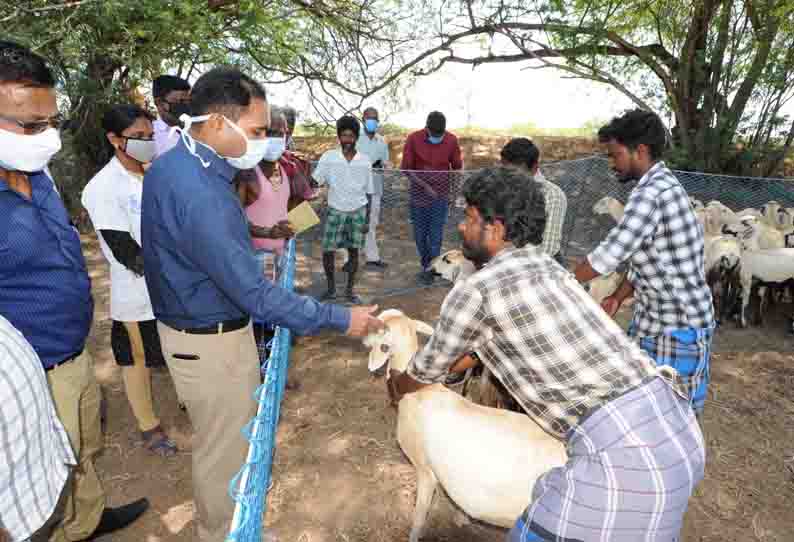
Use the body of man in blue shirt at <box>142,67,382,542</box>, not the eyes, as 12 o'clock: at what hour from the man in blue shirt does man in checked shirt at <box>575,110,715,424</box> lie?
The man in checked shirt is roughly at 12 o'clock from the man in blue shirt.

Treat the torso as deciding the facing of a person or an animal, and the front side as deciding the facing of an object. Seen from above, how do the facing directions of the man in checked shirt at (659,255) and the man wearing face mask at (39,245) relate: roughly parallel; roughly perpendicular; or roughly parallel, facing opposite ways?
roughly parallel, facing opposite ways

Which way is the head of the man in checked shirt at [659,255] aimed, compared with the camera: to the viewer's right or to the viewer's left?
to the viewer's left

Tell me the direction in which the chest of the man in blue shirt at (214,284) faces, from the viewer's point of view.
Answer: to the viewer's right

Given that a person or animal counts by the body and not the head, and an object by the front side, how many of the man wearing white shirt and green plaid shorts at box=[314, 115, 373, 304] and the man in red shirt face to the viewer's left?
0

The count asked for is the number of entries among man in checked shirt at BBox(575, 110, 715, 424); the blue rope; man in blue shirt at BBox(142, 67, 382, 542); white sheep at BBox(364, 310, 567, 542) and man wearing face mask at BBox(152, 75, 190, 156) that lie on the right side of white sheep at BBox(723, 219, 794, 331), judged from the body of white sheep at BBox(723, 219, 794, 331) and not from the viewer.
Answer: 0

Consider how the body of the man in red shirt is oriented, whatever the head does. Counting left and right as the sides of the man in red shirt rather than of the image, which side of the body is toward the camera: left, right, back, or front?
front

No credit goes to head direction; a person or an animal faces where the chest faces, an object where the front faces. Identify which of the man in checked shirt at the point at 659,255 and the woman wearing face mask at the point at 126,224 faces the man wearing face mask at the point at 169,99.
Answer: the man in checked shirt

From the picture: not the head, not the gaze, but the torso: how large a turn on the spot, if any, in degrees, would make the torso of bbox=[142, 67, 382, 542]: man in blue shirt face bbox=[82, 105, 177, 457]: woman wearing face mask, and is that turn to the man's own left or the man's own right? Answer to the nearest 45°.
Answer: approximately 135° to the man's own left

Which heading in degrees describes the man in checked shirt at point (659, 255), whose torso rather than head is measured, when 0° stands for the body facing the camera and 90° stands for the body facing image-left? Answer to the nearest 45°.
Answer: approximately 90°

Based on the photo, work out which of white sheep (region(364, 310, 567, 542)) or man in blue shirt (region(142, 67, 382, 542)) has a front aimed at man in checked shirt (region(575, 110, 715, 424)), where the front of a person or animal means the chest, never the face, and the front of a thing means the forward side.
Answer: the man in blue shirt

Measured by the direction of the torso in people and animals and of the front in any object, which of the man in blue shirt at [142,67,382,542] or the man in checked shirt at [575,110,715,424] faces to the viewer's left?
the man in checked shirt

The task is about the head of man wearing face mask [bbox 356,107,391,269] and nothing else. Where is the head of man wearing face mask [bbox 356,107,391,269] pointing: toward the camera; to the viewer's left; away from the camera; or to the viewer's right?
toward the camera

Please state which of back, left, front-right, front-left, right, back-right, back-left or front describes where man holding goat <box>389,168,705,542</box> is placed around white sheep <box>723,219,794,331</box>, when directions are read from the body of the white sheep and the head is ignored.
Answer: left

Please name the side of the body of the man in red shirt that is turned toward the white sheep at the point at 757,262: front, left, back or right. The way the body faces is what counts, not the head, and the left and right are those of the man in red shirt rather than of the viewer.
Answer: left

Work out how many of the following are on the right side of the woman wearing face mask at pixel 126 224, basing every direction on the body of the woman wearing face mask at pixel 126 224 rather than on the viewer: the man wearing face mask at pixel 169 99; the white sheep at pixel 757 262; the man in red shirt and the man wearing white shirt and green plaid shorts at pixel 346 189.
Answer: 0

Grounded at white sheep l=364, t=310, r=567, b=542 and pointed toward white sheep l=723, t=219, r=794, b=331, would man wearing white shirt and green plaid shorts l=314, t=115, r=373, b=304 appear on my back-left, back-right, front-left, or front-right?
front-left

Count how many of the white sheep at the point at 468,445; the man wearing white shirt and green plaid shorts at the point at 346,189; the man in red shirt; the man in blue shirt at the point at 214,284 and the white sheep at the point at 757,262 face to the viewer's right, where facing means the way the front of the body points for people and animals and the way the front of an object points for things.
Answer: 1

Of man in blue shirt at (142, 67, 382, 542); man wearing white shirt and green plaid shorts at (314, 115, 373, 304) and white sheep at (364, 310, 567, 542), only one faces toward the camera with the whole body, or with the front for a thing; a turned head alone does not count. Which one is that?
the man wearing white shirt and green plaid shorts

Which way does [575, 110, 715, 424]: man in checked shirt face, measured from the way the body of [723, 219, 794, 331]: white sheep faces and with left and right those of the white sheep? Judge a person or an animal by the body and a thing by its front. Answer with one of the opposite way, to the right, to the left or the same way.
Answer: the same way
